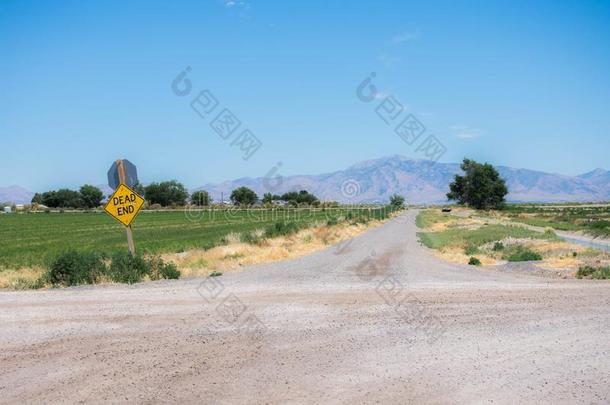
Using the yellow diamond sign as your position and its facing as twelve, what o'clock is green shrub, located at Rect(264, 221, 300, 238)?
The green shrub is roughly at 7 o'clock from the yellow diamond sign.

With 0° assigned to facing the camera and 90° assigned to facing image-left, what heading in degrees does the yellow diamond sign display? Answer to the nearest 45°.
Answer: approximately 0°

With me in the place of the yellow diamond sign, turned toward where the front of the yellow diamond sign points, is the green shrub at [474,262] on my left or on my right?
on my left

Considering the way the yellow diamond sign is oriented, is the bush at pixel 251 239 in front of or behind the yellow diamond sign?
behind
